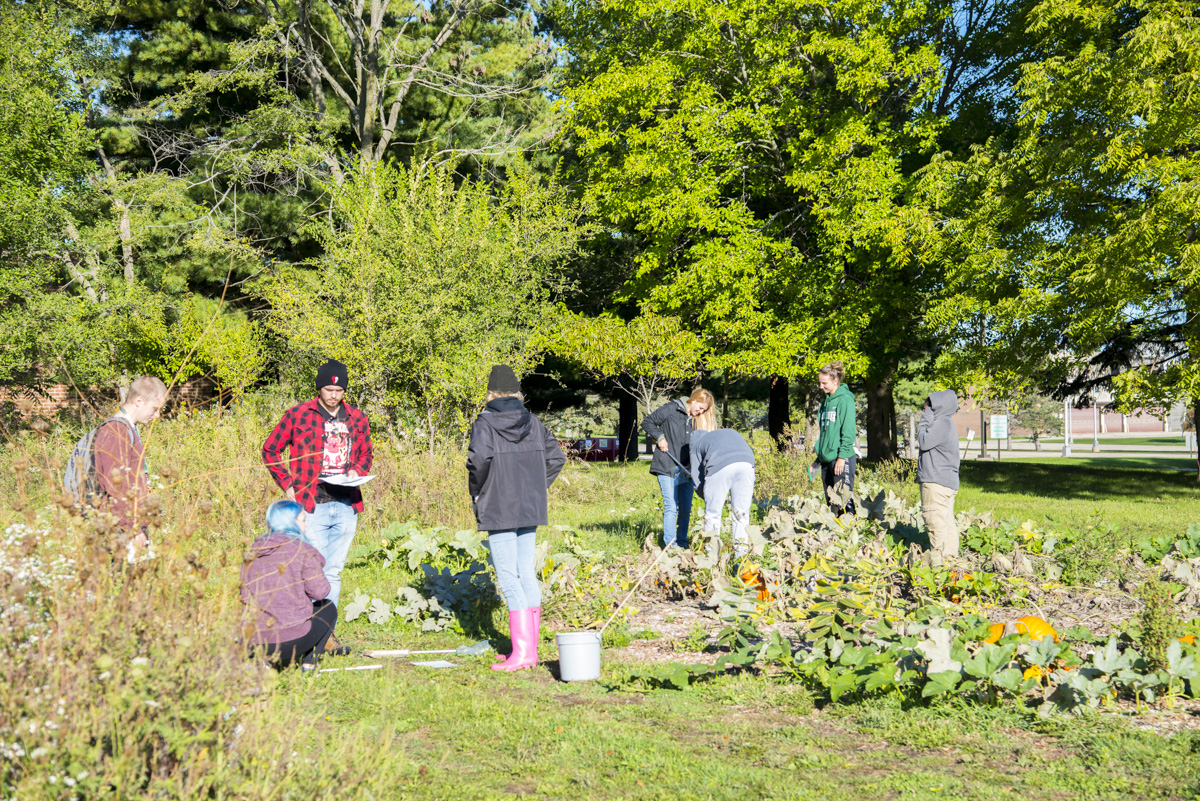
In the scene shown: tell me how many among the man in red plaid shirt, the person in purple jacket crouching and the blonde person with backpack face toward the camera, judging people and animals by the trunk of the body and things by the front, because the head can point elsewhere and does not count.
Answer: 1

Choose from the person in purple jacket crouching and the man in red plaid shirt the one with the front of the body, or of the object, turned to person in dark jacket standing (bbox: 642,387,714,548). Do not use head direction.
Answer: the person in purple jacket crouching

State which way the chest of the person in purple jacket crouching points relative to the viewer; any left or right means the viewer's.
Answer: facing away from the viewer and to the right of the viewer

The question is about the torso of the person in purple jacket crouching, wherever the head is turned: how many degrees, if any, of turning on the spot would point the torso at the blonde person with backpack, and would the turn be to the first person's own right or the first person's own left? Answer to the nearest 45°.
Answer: approximately 135° to the first person's own left

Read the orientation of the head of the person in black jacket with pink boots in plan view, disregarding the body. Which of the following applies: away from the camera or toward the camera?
away from the camera

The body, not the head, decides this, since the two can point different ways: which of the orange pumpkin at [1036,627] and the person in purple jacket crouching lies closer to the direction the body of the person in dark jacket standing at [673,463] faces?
the orange pumpkin

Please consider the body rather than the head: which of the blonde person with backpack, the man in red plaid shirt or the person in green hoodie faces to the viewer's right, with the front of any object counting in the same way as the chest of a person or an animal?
the blonde person with backpack

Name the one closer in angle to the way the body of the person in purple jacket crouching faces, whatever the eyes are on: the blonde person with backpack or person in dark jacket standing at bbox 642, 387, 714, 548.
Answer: the person in dark jacket standing

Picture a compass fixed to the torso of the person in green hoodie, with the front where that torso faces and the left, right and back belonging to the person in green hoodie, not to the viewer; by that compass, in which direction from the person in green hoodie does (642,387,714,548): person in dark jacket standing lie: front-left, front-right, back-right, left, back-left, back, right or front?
front-right

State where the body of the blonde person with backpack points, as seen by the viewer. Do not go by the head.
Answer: to the viewer's right

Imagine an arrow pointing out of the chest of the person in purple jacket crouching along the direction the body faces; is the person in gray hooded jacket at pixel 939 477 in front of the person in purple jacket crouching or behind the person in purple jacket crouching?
in front

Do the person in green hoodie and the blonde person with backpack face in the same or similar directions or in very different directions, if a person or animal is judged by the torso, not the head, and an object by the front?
very different directions

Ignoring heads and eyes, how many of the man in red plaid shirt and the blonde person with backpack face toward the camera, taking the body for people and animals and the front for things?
1

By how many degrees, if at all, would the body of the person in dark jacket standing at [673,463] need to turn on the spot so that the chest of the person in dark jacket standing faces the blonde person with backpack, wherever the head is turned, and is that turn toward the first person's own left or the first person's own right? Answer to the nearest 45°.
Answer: approximately 90° to the first person's own right

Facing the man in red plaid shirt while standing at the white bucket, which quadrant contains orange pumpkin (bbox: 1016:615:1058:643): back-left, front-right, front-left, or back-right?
back-right

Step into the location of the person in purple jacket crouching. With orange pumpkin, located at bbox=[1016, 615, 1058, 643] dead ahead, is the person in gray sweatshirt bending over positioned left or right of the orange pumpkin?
left

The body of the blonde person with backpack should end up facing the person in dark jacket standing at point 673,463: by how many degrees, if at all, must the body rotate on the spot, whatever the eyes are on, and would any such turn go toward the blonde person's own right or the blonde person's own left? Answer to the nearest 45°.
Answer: approximately 45° to the blonde person's own left

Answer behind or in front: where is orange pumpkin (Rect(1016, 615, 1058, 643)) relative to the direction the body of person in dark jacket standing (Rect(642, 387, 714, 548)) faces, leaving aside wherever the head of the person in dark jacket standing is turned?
in front

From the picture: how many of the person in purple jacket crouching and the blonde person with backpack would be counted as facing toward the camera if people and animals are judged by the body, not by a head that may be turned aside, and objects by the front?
0
